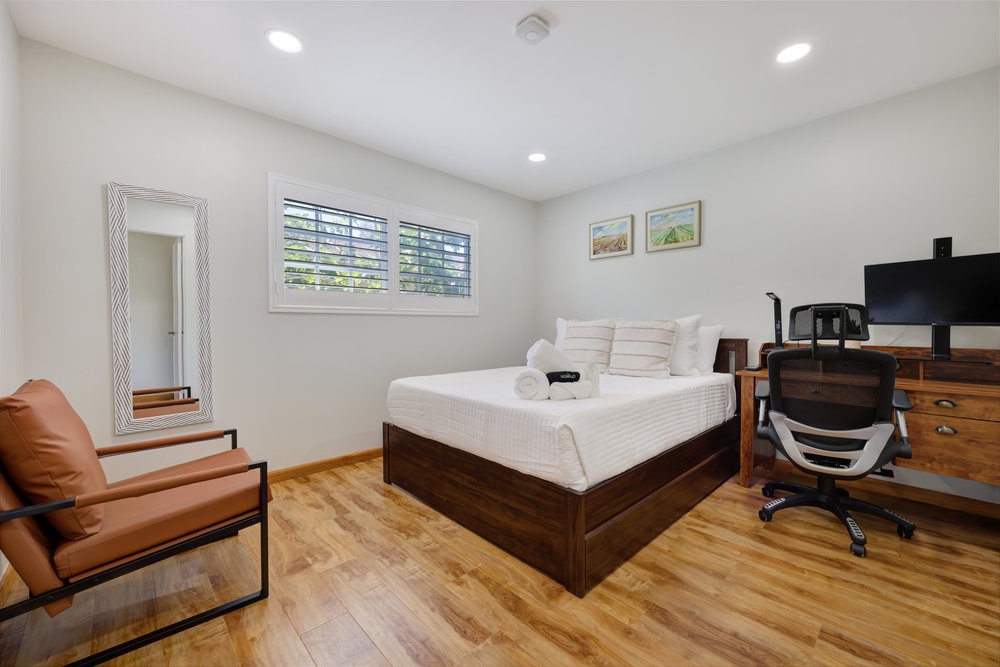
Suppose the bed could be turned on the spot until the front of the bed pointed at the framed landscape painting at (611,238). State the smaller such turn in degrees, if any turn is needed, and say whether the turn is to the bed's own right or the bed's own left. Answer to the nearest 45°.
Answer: approximately 135° to the bed's own right

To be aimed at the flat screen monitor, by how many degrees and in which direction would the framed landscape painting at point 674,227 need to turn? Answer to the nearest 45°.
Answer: approximately 90° to its left

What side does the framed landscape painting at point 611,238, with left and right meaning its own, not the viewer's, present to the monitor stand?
left

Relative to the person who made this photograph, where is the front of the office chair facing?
facing away from the viewer

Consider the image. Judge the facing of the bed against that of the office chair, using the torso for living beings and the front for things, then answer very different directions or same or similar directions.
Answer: very different directions

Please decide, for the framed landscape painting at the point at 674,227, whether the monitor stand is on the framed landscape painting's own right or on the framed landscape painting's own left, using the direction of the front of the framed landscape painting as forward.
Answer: on the framed landscape painting's own left

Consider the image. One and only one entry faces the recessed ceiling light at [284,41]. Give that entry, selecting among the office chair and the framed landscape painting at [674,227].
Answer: the framed landscape painting

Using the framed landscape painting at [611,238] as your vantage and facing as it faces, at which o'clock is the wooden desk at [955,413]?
The wooden desk is roughly at 9 o'clock from the framed landscape painting.
